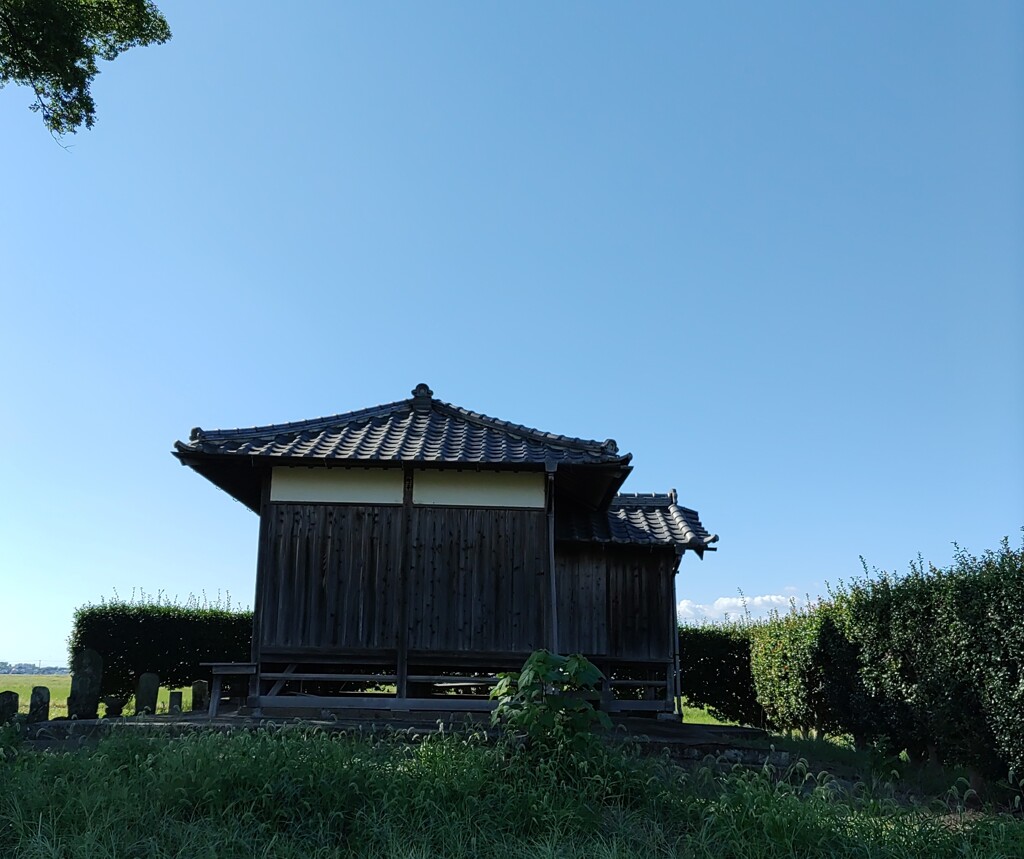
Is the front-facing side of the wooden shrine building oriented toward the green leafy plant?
no

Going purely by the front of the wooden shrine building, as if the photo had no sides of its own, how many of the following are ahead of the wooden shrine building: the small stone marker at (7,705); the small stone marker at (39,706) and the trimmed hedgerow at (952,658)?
2

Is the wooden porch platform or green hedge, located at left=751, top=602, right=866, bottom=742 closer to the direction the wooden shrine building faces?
the wooden porch platform

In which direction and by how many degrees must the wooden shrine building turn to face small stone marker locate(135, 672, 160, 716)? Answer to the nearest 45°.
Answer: approximately 45° to its right

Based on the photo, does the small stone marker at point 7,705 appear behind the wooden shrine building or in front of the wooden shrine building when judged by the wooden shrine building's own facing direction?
in front

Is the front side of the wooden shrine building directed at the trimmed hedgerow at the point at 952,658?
no

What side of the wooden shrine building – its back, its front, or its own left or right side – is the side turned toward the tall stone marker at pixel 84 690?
front

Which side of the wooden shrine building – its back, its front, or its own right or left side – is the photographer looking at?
left

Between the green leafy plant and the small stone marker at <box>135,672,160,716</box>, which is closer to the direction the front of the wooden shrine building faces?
the small stone marker

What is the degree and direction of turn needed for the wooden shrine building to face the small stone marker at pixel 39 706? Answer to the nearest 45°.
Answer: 0° — it already faces it

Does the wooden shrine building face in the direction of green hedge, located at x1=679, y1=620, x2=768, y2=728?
no

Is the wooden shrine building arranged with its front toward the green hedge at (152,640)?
no

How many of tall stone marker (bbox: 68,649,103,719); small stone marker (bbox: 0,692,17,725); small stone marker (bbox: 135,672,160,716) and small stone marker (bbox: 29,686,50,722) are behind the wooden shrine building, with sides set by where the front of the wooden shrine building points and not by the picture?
0
